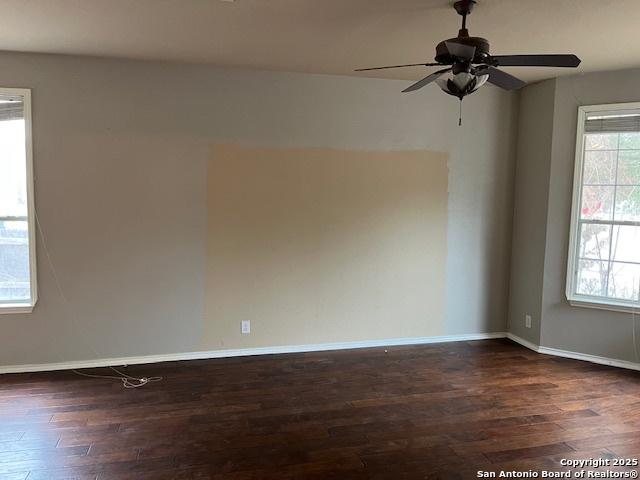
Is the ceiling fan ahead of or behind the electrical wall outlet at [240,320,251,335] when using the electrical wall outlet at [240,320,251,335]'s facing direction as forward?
ahead

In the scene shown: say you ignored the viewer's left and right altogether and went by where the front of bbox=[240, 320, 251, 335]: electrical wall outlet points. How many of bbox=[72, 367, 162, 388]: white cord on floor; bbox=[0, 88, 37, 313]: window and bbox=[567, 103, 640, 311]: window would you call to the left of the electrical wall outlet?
1

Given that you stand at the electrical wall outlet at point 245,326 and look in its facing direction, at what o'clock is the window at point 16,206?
The window is roughly at 3 o'clock from the electrical wall outlet.

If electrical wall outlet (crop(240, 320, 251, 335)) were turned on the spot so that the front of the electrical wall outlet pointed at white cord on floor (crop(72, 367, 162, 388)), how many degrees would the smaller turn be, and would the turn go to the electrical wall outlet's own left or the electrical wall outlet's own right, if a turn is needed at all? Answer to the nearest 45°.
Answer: approximately 45° to the electrical wall outlet's own right

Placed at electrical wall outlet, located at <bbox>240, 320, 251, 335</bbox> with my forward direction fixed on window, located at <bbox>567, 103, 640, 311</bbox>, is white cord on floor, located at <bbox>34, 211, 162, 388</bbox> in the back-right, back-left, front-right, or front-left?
back-right

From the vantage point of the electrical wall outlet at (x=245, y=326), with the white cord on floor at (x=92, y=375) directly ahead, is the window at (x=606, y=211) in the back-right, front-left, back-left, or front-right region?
back-left

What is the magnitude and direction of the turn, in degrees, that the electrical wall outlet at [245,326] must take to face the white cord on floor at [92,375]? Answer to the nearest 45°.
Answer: approximately 90° to its right

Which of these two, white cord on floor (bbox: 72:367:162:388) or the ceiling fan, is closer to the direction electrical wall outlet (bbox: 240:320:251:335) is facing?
the ceiling fan

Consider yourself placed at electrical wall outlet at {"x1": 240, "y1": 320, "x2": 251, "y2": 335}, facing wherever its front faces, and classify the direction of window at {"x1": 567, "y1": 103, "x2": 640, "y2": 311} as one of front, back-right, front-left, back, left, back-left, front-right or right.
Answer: left

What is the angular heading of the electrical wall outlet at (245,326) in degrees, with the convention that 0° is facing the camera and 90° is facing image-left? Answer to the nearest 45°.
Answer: approximately 0°
